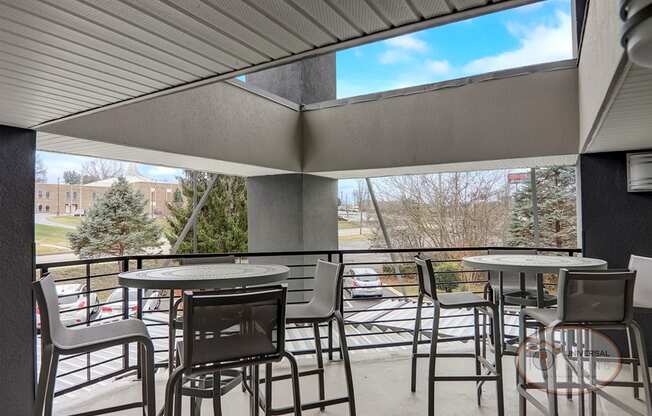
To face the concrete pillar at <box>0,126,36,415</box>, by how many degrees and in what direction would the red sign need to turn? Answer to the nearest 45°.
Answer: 0° — it already faces it

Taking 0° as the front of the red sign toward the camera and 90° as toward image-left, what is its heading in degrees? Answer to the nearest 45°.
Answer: approximately 0°

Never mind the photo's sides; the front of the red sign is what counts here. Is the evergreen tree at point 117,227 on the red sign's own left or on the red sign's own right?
on the red sign's own right

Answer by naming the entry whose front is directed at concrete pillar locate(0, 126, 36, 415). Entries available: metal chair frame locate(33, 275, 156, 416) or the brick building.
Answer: the brick building

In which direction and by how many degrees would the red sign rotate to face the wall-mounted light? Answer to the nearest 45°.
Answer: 0° — it already faces it

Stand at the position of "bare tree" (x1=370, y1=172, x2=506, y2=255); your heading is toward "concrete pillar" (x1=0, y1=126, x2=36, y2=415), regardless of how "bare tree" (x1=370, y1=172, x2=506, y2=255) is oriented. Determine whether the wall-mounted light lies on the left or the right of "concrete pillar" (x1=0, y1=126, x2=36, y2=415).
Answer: left

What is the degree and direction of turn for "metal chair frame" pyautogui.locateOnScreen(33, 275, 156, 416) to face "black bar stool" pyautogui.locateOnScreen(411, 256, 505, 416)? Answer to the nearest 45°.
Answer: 0° — it already faces it

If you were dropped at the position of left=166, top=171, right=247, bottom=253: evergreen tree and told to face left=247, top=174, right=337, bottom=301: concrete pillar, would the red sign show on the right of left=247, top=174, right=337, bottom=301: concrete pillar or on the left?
left

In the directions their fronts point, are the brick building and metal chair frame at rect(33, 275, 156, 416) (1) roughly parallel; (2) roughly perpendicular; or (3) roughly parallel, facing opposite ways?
roughly perpendicular

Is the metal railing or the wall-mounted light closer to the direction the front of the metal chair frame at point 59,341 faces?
the wall-mounted light

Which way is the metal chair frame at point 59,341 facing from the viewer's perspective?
to the viewer's right

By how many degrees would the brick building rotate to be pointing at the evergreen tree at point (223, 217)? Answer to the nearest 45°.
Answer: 0° — it already faces it
